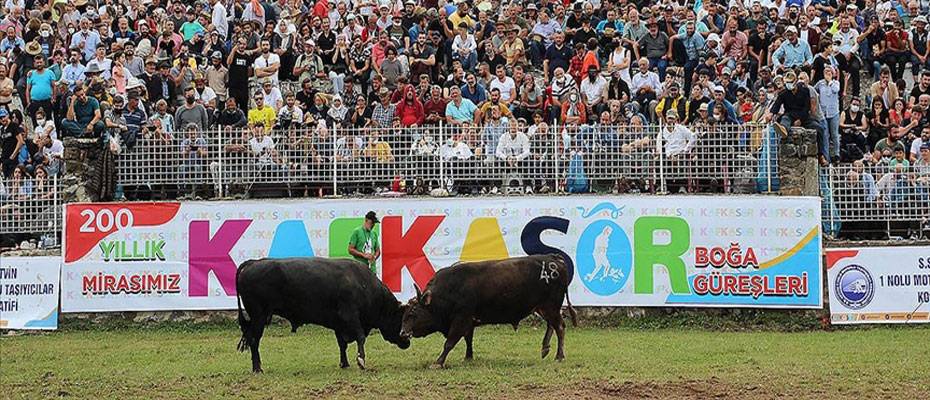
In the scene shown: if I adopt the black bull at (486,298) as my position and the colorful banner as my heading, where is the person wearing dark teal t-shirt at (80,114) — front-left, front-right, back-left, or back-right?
front-left

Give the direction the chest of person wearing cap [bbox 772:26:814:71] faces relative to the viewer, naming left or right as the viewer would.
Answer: facing the viewer

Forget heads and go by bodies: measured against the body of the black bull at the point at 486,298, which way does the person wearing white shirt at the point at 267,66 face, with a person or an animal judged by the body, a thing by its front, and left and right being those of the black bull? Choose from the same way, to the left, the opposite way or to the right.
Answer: to the left

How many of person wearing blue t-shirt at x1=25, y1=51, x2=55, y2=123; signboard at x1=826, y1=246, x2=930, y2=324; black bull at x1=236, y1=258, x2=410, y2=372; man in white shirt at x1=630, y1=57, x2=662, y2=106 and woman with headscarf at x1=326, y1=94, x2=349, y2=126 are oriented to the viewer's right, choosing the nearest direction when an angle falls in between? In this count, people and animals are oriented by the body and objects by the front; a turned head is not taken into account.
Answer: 1

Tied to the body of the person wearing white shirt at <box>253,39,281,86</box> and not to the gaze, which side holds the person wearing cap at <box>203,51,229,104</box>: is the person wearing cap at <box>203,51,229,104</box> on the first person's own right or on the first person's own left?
on the first person's own right

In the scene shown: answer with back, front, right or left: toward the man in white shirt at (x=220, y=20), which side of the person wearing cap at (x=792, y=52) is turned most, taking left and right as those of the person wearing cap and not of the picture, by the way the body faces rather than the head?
right

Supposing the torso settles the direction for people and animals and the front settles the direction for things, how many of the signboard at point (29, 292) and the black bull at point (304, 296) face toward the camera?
1

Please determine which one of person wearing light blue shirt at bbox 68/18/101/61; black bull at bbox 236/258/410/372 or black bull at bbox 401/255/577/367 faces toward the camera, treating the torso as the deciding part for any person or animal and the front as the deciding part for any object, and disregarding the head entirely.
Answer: the person wearing light blue shirt

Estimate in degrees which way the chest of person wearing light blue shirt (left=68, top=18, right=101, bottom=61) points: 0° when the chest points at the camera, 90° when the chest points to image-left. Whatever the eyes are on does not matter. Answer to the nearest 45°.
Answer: approximately 0°

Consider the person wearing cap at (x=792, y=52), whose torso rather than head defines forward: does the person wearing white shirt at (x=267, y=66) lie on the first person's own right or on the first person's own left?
on the first person's own right

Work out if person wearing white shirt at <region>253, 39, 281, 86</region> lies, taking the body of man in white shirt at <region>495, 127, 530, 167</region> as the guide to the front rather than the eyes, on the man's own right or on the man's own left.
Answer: on the man's own right

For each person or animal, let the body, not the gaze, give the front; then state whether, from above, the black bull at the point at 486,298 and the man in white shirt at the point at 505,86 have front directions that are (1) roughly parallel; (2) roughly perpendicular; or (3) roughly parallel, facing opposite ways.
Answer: roughly perpendicular

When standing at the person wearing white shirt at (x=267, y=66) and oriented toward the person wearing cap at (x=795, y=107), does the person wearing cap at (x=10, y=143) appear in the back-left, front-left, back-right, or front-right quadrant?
back-right

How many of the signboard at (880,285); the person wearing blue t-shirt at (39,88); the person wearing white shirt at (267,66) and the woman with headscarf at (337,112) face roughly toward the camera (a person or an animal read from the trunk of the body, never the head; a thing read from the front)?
4

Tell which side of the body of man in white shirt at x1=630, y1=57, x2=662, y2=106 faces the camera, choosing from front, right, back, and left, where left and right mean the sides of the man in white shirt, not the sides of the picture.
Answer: front

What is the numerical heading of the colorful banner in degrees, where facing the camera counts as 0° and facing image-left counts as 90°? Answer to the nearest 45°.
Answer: approximately 0°

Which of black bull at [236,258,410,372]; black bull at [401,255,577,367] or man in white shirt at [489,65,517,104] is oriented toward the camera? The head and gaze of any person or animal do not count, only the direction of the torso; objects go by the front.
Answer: the man in white shirt

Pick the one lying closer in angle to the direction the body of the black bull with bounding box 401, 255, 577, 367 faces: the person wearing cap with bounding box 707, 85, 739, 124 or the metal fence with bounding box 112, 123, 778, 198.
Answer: the metal fence

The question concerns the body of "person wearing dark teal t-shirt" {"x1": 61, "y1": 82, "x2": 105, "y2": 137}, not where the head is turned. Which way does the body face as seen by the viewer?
toward the camera
